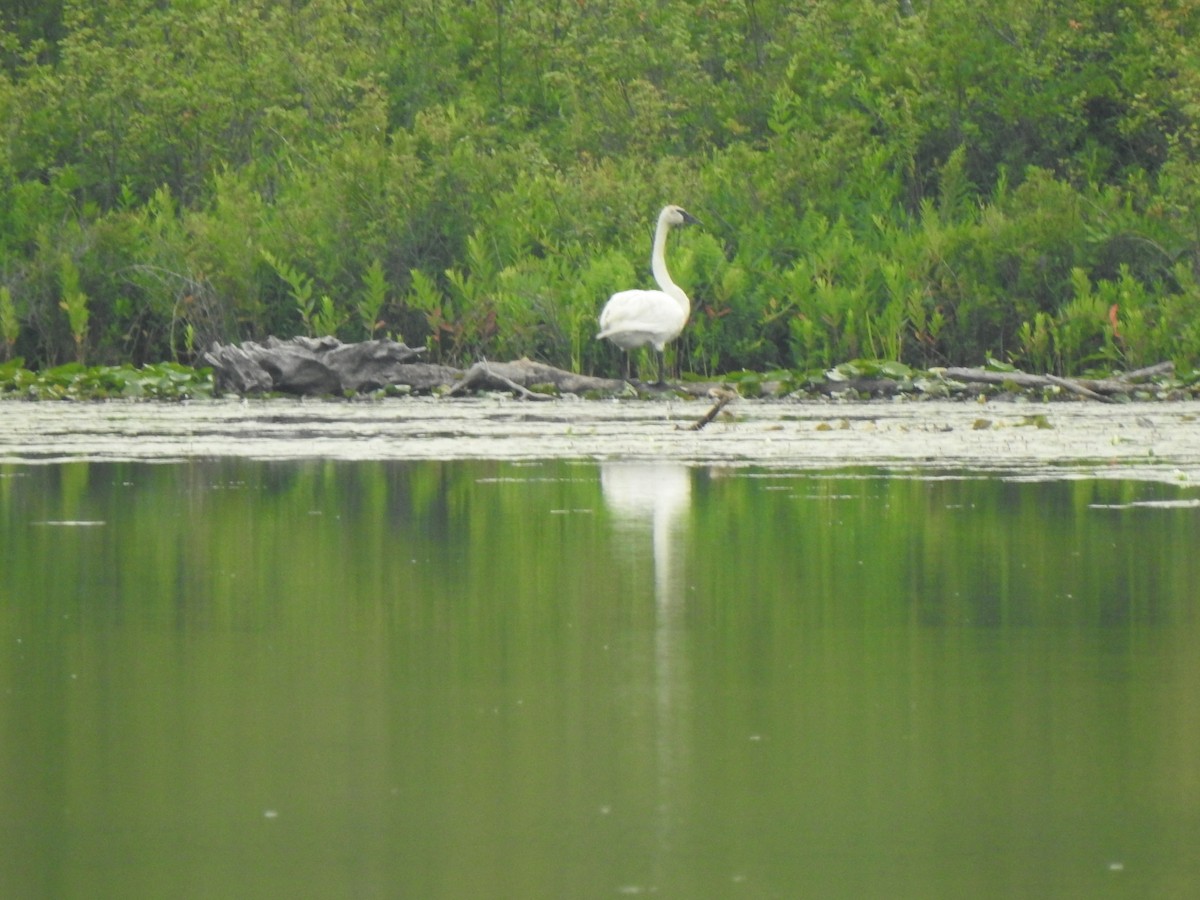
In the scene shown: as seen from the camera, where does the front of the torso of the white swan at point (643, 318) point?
to the viewer's right

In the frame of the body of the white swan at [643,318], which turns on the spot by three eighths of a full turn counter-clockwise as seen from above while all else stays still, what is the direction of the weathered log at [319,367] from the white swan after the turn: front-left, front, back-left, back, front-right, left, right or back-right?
front-left

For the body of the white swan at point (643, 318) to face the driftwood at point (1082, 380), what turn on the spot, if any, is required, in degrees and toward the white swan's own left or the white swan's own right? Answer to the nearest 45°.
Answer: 0° — it already faces it

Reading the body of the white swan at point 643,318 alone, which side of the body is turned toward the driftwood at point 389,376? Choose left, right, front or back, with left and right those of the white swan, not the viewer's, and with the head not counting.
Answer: back
